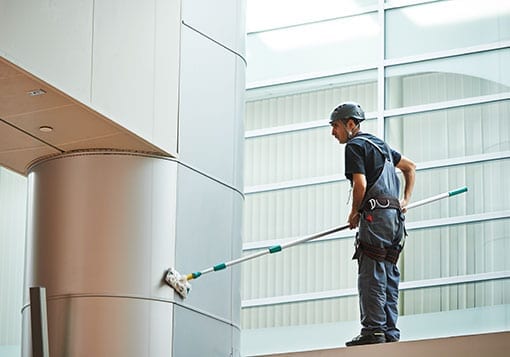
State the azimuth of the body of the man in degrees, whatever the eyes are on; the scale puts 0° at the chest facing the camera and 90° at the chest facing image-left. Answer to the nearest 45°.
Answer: approximately 135°

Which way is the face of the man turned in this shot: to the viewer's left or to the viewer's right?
to the viewer's left

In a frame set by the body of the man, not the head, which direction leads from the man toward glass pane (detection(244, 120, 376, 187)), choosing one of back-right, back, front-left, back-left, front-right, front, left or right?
front-right

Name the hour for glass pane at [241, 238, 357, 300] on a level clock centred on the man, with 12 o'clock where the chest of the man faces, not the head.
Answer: The glass pane is roughly at 1 o'clock from the man.

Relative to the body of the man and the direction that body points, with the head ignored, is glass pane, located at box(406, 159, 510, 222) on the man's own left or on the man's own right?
on the man's own right

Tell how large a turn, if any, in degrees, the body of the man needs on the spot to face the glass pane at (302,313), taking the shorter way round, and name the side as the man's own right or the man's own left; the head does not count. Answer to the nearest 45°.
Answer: approximately 45° to the man's own right
